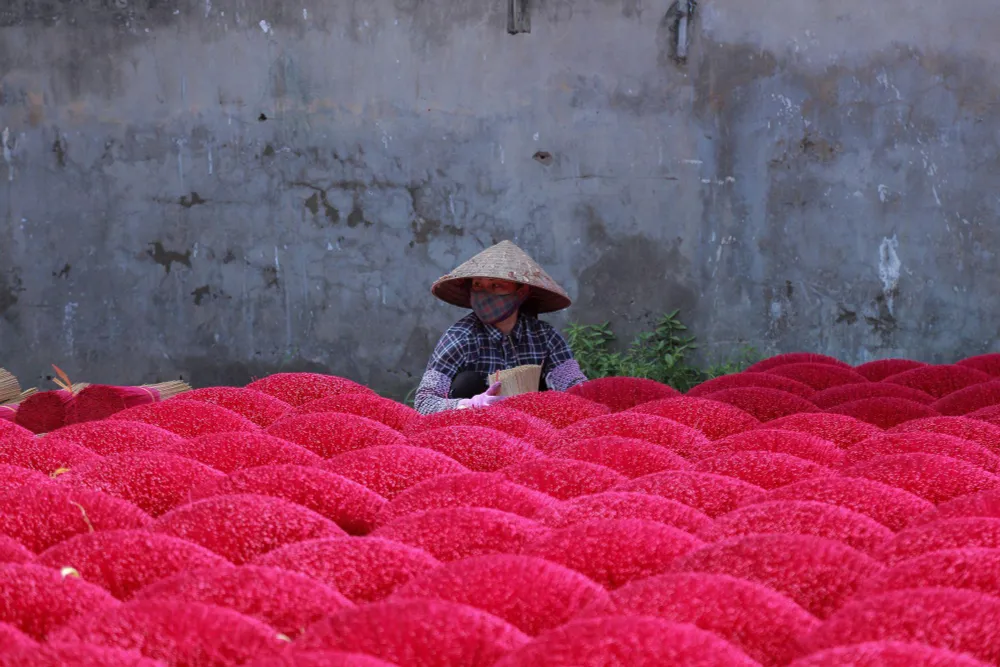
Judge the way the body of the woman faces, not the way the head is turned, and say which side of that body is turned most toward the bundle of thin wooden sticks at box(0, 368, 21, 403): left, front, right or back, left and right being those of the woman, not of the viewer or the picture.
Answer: right

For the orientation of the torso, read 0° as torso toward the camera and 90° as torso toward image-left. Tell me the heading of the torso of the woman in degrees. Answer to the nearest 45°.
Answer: approximately 0°

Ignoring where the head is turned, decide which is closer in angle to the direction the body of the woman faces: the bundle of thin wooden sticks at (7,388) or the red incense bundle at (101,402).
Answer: the red incense bundle

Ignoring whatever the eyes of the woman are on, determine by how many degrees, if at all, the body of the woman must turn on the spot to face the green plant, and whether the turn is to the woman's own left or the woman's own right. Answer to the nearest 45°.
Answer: approximately 135° to the woman's own left
